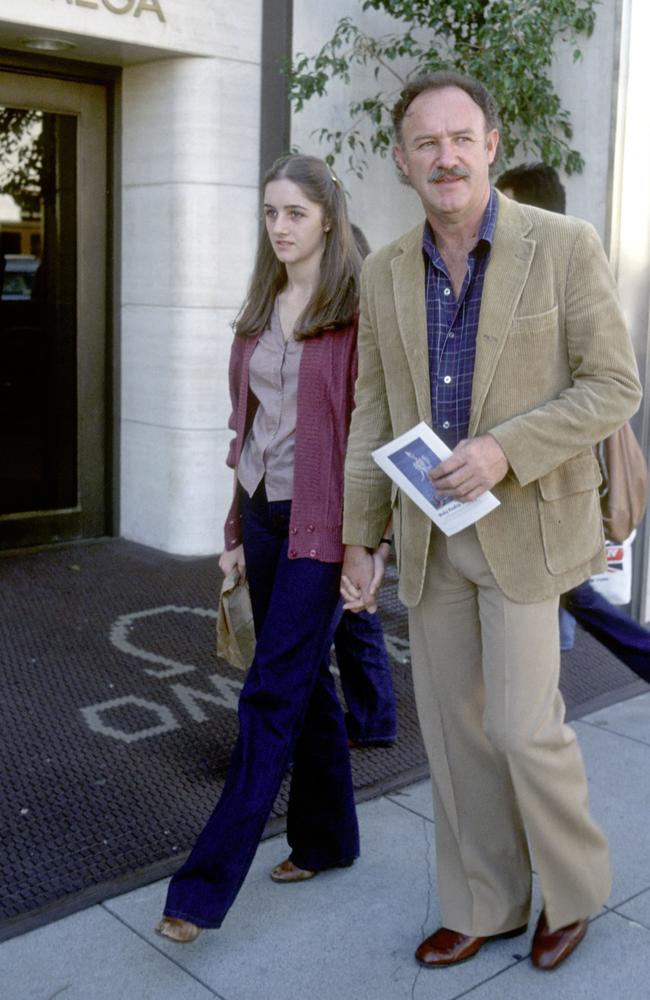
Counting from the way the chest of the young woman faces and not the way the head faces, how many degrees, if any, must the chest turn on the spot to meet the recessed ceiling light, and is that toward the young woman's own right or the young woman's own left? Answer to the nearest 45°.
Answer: approximately 135° to the young woman's own right

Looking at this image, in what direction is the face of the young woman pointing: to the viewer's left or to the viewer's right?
to the viewer's left

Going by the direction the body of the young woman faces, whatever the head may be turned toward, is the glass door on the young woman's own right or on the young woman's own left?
on the young woman's own right

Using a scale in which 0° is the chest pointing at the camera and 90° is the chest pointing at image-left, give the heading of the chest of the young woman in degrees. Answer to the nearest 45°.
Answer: approximately 45°
